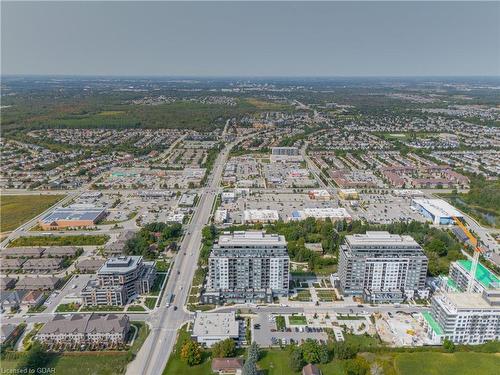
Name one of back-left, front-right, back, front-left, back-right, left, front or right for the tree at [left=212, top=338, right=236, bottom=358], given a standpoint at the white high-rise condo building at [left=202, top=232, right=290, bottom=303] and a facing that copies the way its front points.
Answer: front

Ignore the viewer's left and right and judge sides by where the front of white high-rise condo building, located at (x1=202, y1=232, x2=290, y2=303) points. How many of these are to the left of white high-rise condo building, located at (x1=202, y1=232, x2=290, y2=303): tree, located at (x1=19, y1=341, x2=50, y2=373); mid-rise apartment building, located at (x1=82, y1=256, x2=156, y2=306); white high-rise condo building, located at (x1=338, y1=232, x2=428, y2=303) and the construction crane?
2

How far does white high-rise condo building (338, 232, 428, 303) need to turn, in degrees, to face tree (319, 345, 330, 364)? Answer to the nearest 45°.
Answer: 0° — it already faces it

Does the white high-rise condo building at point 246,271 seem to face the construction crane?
no

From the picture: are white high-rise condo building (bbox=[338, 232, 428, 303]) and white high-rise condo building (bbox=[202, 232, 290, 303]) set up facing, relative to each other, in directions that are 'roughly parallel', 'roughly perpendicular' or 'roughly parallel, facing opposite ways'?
roughly parallel

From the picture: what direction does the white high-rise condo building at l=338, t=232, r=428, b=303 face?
toward the camera

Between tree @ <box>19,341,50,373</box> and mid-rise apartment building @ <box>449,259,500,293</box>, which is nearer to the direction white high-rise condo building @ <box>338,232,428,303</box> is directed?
the tree

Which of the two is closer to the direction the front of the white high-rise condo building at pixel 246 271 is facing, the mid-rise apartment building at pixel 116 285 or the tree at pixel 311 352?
the tree

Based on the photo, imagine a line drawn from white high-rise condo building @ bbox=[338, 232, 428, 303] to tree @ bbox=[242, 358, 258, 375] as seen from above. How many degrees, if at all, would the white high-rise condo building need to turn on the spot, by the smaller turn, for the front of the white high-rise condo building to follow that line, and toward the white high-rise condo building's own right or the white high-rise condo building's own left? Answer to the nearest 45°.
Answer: approximately 45° to the white high-rise condo building's own right

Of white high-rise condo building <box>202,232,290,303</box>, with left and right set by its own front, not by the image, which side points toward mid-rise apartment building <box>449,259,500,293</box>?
left

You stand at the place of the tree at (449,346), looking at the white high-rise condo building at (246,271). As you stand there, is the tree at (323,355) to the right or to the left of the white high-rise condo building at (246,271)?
left

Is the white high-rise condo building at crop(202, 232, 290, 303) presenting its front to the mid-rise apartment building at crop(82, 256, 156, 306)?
no

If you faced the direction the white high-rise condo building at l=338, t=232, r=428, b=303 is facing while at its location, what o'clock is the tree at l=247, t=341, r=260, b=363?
The tree is roughly at 1 o'clock from the white high-rise condo building.

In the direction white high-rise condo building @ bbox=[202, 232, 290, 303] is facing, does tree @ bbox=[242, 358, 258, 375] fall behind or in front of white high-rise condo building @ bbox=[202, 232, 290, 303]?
in front

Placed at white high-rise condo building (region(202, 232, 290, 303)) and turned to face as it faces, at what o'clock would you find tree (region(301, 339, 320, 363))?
The tree is roughly at 11 o'clock from the white high-rise condo building.

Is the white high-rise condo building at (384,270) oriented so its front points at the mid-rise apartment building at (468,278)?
no

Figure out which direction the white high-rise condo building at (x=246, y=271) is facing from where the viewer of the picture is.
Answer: facing the viewer

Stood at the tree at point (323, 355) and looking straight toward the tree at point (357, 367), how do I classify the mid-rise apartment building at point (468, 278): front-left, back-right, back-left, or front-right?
front-left

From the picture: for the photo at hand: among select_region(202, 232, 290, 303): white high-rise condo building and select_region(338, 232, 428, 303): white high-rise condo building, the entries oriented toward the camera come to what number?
2
